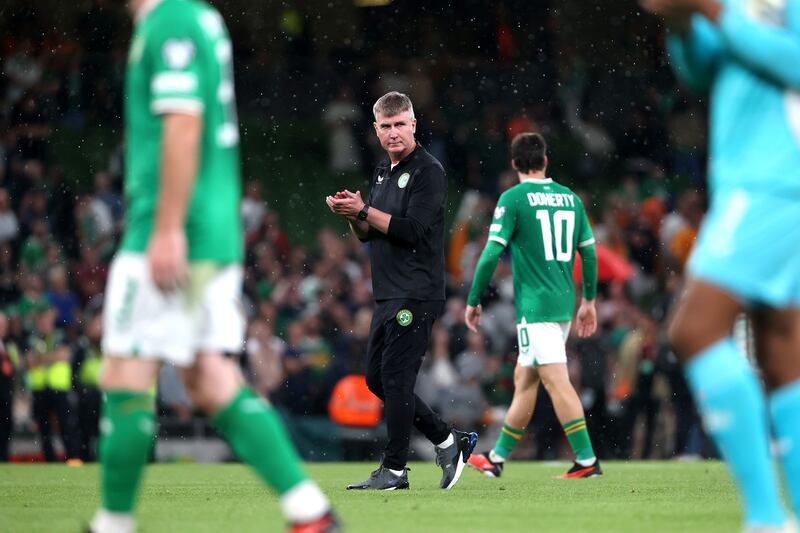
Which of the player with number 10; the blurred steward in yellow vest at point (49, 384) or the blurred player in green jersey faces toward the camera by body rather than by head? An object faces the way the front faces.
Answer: the blurred steward in yellow vest

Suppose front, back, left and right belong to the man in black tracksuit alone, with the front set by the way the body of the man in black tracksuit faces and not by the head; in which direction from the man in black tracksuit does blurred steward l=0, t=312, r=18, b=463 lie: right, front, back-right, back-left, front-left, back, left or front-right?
right

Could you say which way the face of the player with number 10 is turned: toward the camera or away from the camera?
away from the camera

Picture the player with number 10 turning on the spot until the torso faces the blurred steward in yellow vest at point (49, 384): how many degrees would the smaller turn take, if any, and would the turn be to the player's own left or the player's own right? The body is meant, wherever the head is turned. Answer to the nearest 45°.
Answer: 0° — they already face them

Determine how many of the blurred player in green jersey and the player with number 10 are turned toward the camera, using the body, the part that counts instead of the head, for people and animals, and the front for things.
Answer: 0

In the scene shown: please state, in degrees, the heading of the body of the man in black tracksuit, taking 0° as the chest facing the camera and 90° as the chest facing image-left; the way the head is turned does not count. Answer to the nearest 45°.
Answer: approximately 45°

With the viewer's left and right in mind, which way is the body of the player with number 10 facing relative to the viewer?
facing away from the viewer and to the left of the viewer

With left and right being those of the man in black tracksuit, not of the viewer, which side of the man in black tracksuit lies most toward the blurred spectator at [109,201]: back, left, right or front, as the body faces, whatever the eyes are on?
right

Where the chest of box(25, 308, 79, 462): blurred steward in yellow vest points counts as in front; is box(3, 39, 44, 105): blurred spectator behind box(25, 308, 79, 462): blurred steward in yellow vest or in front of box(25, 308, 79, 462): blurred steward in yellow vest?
behind

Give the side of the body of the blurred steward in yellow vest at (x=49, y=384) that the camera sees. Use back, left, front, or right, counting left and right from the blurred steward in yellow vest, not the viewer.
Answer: front

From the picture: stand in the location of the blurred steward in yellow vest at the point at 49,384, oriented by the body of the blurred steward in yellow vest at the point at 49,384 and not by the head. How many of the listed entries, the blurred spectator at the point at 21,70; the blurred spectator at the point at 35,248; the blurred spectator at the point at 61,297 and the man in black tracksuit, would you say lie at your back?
3
